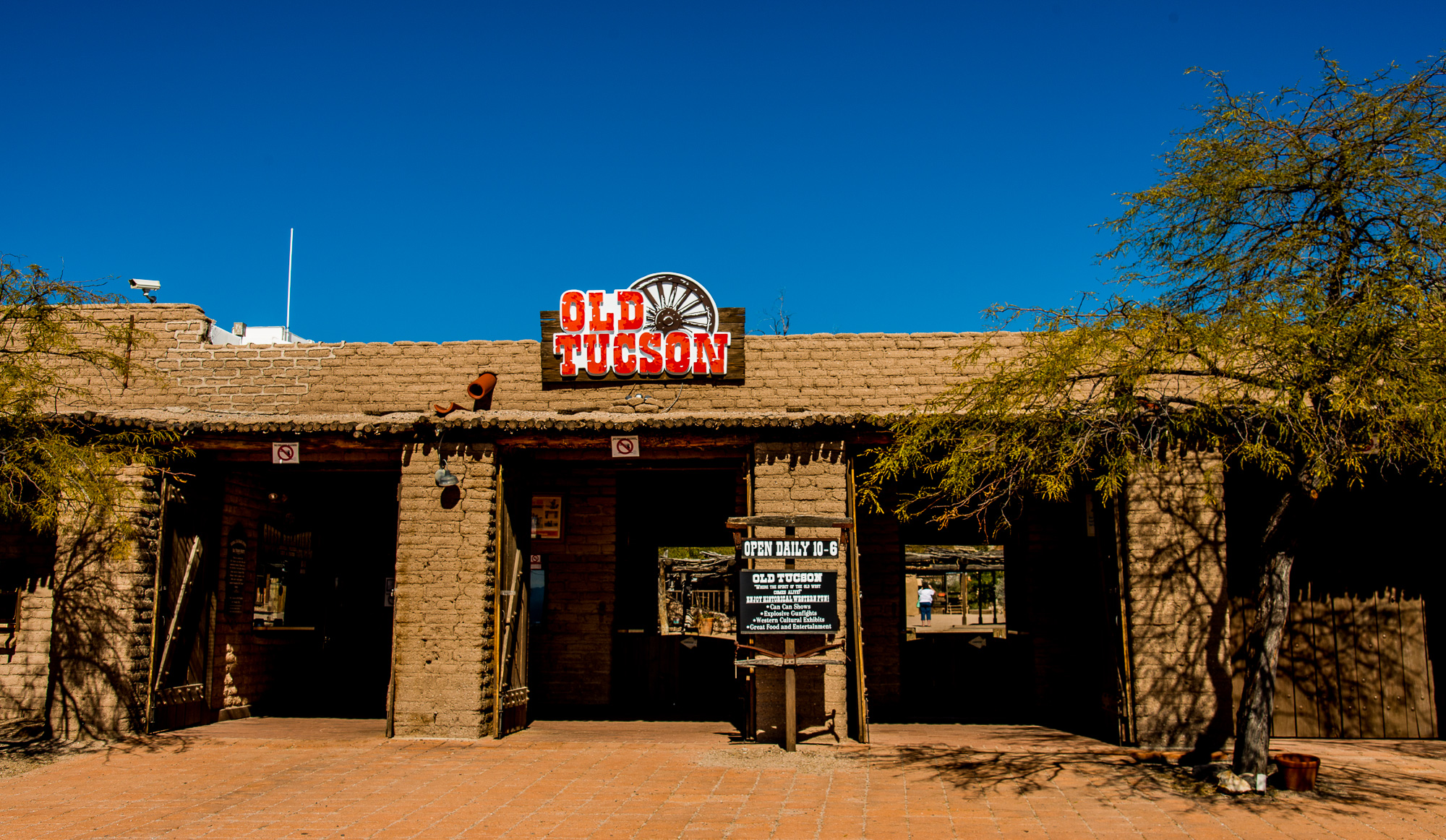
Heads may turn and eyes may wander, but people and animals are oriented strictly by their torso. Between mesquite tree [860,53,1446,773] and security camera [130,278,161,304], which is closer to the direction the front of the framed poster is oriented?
the mesquite tree

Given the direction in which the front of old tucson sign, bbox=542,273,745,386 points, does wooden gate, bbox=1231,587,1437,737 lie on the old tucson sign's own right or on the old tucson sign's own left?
on the old tucson sign's own left

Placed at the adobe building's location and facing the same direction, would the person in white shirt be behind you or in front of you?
behind

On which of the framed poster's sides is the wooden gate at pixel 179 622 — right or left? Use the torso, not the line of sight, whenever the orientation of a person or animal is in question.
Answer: on its right

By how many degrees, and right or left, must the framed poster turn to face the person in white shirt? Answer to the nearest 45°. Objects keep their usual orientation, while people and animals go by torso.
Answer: approximately 135° to its left

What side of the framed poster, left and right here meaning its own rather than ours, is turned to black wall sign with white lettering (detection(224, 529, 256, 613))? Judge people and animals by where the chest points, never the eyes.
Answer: right

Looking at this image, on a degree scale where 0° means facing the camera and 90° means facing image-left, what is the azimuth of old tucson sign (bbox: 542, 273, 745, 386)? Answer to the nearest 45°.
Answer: approximately 0°

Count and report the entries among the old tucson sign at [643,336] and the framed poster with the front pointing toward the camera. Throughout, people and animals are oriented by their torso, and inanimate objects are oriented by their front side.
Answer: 2

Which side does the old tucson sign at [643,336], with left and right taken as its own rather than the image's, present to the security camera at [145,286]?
right
